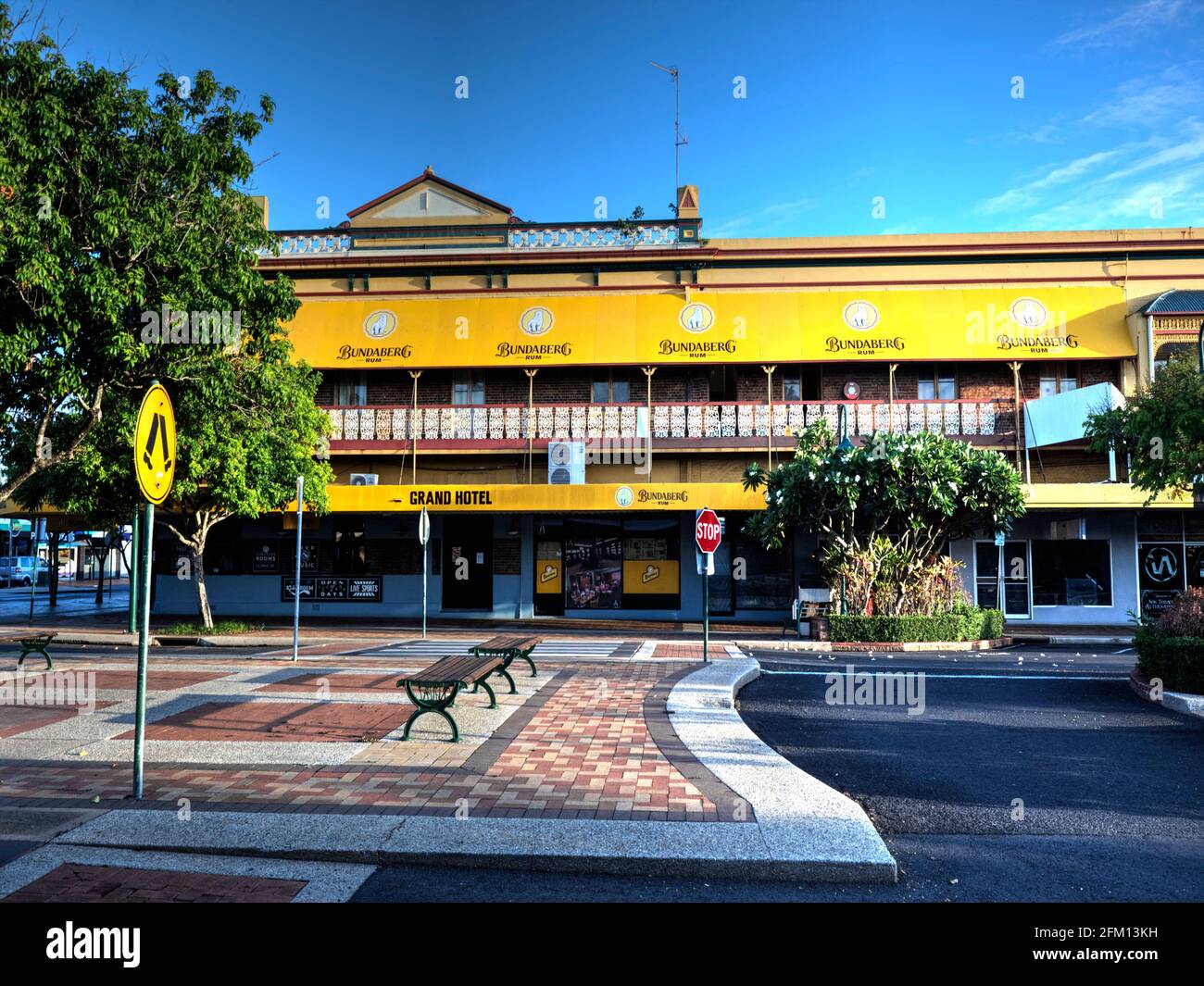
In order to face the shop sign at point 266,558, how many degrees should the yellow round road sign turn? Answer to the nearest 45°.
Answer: approximately 135° to its left

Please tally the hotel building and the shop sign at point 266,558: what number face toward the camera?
2

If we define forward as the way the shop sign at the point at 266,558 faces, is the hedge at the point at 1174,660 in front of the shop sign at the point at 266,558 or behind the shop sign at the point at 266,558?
in front

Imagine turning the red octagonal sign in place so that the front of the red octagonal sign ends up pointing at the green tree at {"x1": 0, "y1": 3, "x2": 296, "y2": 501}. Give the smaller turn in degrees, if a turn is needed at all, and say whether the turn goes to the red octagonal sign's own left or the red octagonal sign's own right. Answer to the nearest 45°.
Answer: approximately 90° to the red octagonal sign's own right

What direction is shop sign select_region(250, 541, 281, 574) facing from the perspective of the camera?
toward the camera

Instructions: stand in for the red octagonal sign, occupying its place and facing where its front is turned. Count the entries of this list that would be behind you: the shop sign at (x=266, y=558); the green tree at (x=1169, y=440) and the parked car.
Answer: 2

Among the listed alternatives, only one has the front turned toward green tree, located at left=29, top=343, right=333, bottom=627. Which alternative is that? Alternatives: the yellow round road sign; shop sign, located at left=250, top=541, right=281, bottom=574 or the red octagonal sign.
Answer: the shop sign

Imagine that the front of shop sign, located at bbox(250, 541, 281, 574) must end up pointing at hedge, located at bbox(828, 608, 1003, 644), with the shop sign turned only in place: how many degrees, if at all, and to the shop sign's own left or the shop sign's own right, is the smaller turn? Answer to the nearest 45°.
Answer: approximately 45° to the shop sign's own left

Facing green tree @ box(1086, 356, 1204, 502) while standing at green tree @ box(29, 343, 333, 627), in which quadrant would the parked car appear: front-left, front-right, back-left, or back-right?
back-left

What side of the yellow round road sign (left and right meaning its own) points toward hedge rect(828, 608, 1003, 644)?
left

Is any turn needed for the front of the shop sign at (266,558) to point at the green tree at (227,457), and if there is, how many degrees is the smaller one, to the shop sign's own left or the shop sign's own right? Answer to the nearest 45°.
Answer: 0° — it already faces it

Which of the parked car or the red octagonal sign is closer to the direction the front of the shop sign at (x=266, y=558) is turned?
the red octagonal sign

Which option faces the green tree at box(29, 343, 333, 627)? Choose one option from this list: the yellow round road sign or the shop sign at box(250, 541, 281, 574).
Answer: the shop sign

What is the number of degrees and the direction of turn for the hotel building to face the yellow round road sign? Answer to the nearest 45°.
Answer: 0° — it already faces it

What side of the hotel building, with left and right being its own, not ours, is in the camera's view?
front

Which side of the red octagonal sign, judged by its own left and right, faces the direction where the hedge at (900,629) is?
left

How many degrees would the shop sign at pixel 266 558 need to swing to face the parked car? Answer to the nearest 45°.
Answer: approximately 135° to its right
